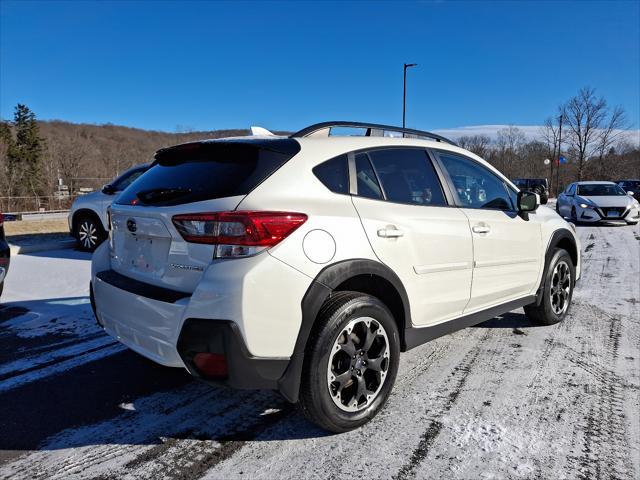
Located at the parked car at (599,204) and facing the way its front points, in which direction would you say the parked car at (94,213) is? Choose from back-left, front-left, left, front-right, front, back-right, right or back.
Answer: right

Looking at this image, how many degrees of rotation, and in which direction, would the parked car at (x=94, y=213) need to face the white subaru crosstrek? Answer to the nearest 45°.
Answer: approximately 135° to its left

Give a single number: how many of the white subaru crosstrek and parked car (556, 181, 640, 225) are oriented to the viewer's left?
0

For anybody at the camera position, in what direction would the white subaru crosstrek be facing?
facing away from the viewer and to the right of the viewer

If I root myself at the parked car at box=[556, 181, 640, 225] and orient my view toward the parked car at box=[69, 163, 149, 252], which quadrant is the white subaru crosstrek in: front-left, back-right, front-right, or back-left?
front-left

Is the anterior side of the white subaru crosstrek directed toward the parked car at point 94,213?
no

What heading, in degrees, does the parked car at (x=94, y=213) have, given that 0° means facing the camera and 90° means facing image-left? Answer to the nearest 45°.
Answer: approximately 135°

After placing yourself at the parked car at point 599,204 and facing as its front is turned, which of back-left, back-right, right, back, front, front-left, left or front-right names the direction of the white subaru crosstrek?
front-right

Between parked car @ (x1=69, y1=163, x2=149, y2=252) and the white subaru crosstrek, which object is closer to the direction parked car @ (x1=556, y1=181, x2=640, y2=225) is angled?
the white subaru crosstrek

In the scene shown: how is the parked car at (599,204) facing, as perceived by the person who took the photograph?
facing the viewer and to the right of the viewer
